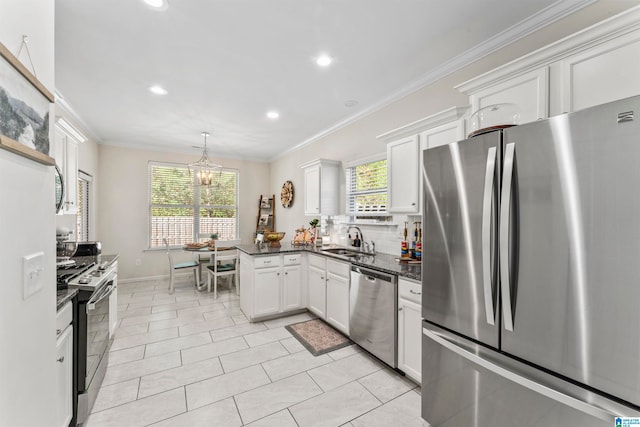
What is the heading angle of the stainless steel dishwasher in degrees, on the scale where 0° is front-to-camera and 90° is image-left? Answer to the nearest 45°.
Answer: approximately 45°

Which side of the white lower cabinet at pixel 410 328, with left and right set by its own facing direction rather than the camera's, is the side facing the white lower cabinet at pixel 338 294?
right

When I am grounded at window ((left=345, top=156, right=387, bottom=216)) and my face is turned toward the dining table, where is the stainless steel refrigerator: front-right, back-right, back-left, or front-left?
back-left

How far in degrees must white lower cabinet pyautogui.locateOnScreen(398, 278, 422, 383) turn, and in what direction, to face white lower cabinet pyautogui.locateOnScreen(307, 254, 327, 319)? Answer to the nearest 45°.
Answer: approximately 90° to its right

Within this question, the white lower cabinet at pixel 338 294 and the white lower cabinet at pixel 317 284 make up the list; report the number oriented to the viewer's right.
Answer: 0

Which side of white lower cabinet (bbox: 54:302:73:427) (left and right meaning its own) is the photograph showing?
right
